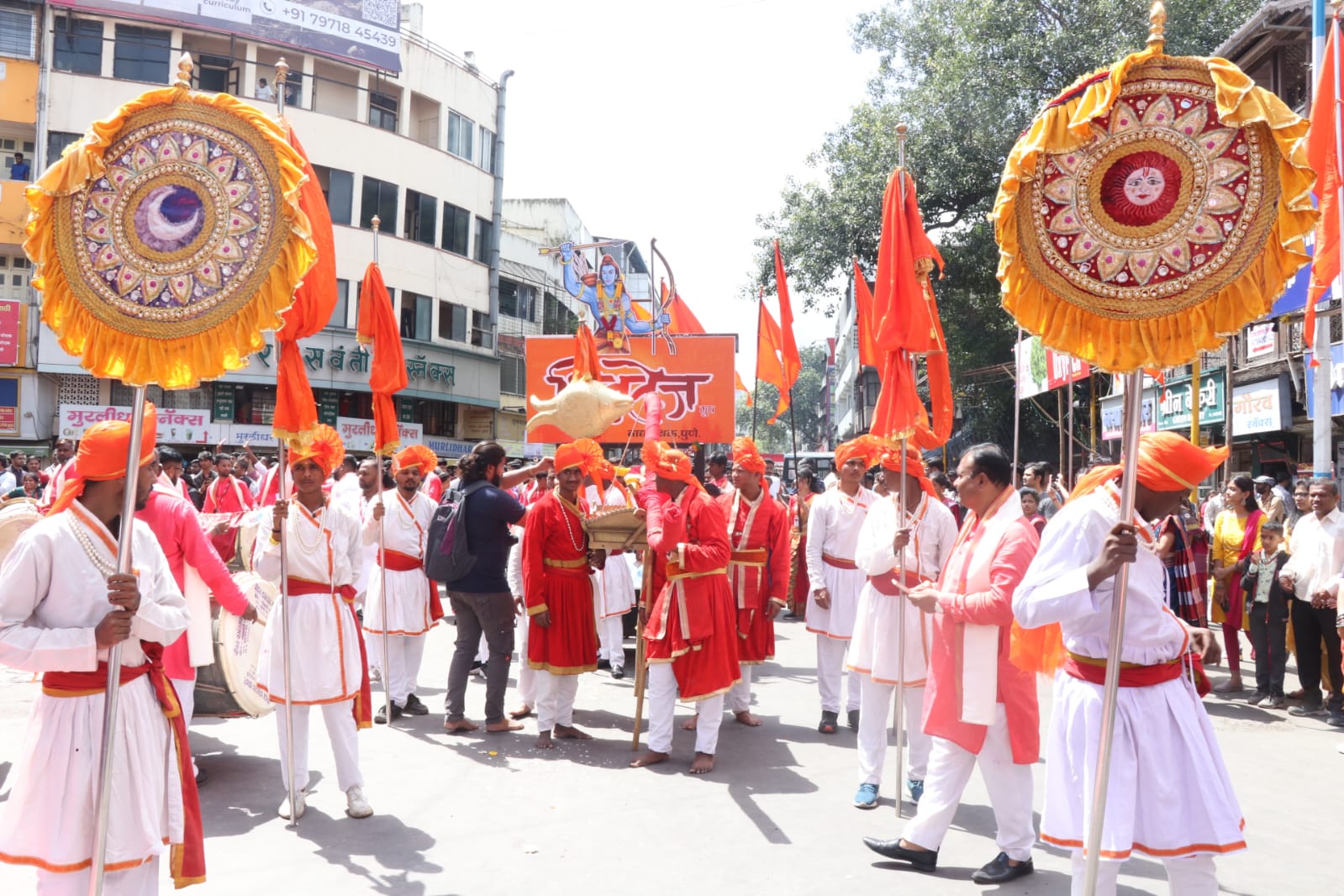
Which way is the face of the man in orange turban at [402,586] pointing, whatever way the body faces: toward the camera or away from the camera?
toward the camera

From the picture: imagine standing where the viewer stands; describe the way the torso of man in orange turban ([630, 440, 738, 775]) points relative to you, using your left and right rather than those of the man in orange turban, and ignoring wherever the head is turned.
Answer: facing the viewer and to the left of the viewer

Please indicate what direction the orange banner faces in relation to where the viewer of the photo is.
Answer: facing the viewer

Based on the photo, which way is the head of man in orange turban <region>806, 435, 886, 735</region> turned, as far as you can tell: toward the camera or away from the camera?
toward the camera

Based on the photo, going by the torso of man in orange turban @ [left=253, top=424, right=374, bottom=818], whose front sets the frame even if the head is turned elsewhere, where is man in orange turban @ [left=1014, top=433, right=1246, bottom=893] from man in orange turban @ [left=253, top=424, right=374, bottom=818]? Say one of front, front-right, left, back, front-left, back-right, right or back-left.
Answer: front-left

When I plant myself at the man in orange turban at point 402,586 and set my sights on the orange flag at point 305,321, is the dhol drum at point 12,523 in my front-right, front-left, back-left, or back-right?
front-right

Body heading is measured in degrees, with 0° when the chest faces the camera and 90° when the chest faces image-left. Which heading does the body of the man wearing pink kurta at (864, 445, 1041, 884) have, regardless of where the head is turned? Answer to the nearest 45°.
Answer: approximately 90°

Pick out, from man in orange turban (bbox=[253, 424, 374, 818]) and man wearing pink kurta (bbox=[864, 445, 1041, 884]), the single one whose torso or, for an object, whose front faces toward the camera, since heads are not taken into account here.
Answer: the man in orange turban

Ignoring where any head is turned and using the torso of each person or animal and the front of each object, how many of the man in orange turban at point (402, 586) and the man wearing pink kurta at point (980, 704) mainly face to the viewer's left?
1

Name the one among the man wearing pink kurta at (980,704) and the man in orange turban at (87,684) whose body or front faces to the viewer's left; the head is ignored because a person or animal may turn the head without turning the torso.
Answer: the man wearing pink kurta

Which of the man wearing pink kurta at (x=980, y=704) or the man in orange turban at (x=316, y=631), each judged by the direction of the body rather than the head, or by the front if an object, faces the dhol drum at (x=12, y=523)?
the man wearing pink kurta

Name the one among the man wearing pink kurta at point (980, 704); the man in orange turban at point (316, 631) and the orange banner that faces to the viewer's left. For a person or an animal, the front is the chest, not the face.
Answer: the man wearing pink kurta

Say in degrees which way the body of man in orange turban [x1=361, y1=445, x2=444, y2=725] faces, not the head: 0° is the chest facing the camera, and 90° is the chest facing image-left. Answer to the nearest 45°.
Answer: approximately 0°

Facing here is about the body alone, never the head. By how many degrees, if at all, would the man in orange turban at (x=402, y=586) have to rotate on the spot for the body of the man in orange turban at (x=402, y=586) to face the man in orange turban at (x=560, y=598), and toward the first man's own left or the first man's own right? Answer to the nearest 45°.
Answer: approximately 45° to the first man's own left
